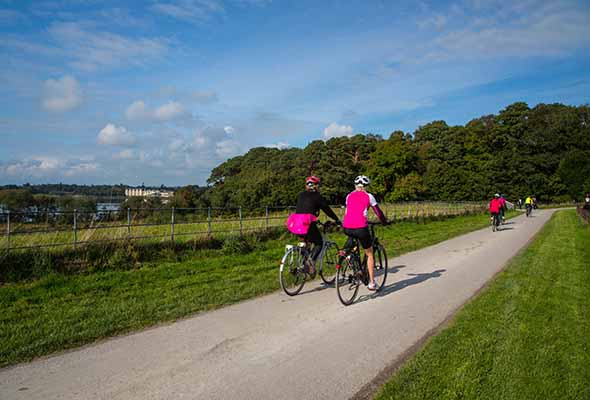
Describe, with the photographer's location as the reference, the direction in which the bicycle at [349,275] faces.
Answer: facing away from the viewer and to the right of the viewer

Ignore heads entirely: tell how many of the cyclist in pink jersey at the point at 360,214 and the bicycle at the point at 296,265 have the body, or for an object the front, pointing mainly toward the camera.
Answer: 0

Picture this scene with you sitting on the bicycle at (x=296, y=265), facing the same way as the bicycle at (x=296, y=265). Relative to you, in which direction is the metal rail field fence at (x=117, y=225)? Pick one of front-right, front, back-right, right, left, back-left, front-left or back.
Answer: left

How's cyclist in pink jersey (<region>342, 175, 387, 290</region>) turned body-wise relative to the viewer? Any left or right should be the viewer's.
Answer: facing away from the viewer and to the right of the viewer

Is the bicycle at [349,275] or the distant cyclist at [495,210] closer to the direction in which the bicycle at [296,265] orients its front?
the distant cyclist

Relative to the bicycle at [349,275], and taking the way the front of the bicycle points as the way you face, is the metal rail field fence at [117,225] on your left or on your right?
on your left

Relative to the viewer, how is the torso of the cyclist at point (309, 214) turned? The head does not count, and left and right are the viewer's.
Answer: facing away from the viewer and to the right of the viewer

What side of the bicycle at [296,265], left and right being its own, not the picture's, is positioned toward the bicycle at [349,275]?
right

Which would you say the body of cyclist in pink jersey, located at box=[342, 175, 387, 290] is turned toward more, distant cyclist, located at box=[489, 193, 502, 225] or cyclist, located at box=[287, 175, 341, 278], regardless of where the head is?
the distant cyclist

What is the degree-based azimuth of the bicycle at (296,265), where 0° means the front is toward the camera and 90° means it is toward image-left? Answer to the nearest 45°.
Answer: approximately 225°

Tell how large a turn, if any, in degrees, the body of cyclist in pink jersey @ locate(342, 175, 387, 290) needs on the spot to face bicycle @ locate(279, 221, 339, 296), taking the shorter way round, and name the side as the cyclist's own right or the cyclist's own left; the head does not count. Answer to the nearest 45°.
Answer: approximately 135° to the cyclist's own left

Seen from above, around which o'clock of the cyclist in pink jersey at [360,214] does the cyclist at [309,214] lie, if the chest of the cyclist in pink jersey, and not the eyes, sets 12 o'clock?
The cyclist is roughly at 8 o'clock from the cyclist in pink jersey.
